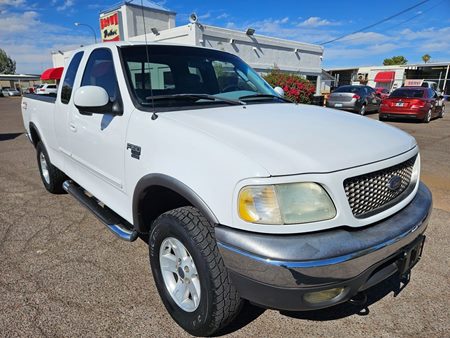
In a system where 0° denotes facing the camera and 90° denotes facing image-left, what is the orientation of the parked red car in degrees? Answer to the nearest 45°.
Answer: approximately 225°

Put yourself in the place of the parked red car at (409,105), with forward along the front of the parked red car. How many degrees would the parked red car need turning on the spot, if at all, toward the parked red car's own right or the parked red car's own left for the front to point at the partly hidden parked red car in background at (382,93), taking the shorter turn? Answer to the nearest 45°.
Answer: approximately 45° to the parked red car's own left

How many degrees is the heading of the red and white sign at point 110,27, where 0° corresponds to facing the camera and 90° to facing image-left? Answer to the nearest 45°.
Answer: approximately 45°

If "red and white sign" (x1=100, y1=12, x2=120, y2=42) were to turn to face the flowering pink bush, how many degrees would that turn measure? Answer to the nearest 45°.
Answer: approximately 90° to its left

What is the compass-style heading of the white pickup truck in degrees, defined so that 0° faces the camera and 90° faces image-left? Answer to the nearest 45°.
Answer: approximately 315°

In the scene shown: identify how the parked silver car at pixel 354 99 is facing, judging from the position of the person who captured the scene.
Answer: facing away from the viewer and to the right of the viewer

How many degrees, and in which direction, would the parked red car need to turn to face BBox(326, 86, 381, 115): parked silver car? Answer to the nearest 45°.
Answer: approximately 90° to its left
